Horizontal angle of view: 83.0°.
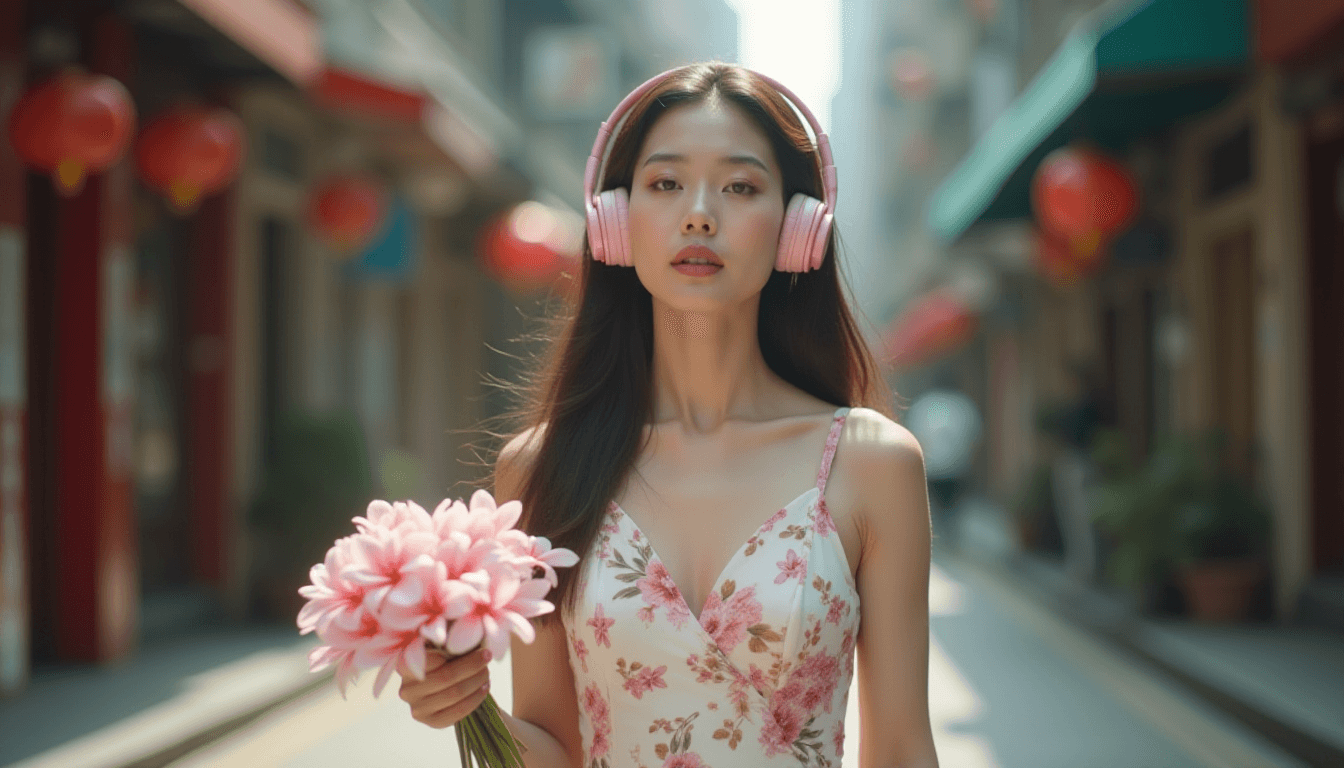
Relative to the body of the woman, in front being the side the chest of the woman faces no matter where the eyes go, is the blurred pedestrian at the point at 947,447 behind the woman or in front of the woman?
behind

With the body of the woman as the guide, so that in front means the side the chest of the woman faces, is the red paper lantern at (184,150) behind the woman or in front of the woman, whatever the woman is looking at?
behind

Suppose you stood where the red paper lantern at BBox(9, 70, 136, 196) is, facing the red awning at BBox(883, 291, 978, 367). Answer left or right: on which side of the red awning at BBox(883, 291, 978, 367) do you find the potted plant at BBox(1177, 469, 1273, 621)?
right

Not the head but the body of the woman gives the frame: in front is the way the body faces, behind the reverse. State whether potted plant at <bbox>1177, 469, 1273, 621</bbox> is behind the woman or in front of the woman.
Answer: behind

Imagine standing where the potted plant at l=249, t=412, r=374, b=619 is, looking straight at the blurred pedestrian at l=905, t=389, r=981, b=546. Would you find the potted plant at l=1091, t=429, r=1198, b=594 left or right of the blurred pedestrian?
right

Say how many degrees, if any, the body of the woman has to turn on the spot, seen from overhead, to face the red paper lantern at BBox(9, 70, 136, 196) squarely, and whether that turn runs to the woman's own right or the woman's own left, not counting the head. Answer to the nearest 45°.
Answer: approximately 135° to the woman's own right

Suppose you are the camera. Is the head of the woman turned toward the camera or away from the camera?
toward the camera

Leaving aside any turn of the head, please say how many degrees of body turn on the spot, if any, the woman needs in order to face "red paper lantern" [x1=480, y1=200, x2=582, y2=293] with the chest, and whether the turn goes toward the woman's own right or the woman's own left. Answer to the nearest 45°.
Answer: approximately 180°

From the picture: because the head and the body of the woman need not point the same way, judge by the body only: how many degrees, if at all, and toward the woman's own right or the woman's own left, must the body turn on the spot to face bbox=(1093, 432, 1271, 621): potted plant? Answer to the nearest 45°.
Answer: approximately 135° to the woman's own left

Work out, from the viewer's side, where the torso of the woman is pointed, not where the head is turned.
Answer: toward the camera

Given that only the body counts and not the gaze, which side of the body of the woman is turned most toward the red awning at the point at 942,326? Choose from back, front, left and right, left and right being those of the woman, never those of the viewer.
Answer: back

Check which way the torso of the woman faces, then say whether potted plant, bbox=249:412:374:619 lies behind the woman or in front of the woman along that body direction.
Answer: behind
